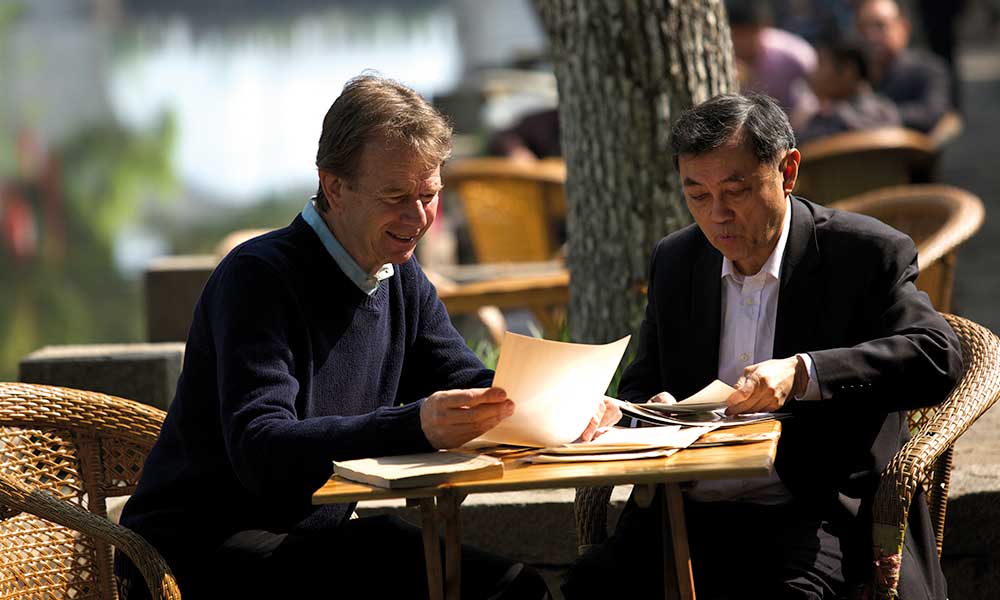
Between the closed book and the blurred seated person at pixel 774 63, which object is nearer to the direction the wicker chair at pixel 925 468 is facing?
the closed book

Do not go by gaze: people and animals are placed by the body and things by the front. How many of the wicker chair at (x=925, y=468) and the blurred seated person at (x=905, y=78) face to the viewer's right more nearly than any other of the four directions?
0

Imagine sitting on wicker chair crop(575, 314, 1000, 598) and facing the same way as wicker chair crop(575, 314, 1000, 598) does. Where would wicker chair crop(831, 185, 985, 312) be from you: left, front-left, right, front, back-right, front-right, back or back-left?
back-right

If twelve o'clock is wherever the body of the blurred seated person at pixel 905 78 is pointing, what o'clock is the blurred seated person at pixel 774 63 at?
the blurred seated person at pixel 774 63 is roughly at 2 o'clock from the blurred seated person at pixel 905 78.

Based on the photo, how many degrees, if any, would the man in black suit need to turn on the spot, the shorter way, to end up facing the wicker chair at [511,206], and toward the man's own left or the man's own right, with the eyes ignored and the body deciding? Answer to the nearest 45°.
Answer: approximately 135° to the man's own right

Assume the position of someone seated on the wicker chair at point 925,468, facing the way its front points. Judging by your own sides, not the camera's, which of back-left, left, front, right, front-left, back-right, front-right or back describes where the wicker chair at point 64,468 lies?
front-right

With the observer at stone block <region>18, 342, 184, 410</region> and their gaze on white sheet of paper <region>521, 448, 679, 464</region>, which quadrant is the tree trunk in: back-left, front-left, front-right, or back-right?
front-left

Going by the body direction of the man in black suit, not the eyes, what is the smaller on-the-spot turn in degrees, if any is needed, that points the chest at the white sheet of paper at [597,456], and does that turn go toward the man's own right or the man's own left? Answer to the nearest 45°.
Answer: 0° — they already face it

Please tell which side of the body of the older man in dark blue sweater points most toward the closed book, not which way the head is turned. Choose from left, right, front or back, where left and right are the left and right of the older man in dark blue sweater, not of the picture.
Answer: front

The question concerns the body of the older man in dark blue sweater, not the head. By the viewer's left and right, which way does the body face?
facing the viewer and to the right of the viewer

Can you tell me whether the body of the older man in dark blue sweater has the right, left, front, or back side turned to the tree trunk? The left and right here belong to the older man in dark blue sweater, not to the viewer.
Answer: left

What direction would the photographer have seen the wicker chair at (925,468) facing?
facing the viewer and to the left of the viewer

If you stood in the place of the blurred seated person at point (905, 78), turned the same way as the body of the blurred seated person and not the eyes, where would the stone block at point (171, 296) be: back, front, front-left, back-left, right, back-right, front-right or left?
front

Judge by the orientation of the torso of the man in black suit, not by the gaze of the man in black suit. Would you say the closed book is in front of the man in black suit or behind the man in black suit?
in front

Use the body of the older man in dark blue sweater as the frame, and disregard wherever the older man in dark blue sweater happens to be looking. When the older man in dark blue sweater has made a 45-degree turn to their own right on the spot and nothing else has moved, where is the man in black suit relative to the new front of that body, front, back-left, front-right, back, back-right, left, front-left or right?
left
